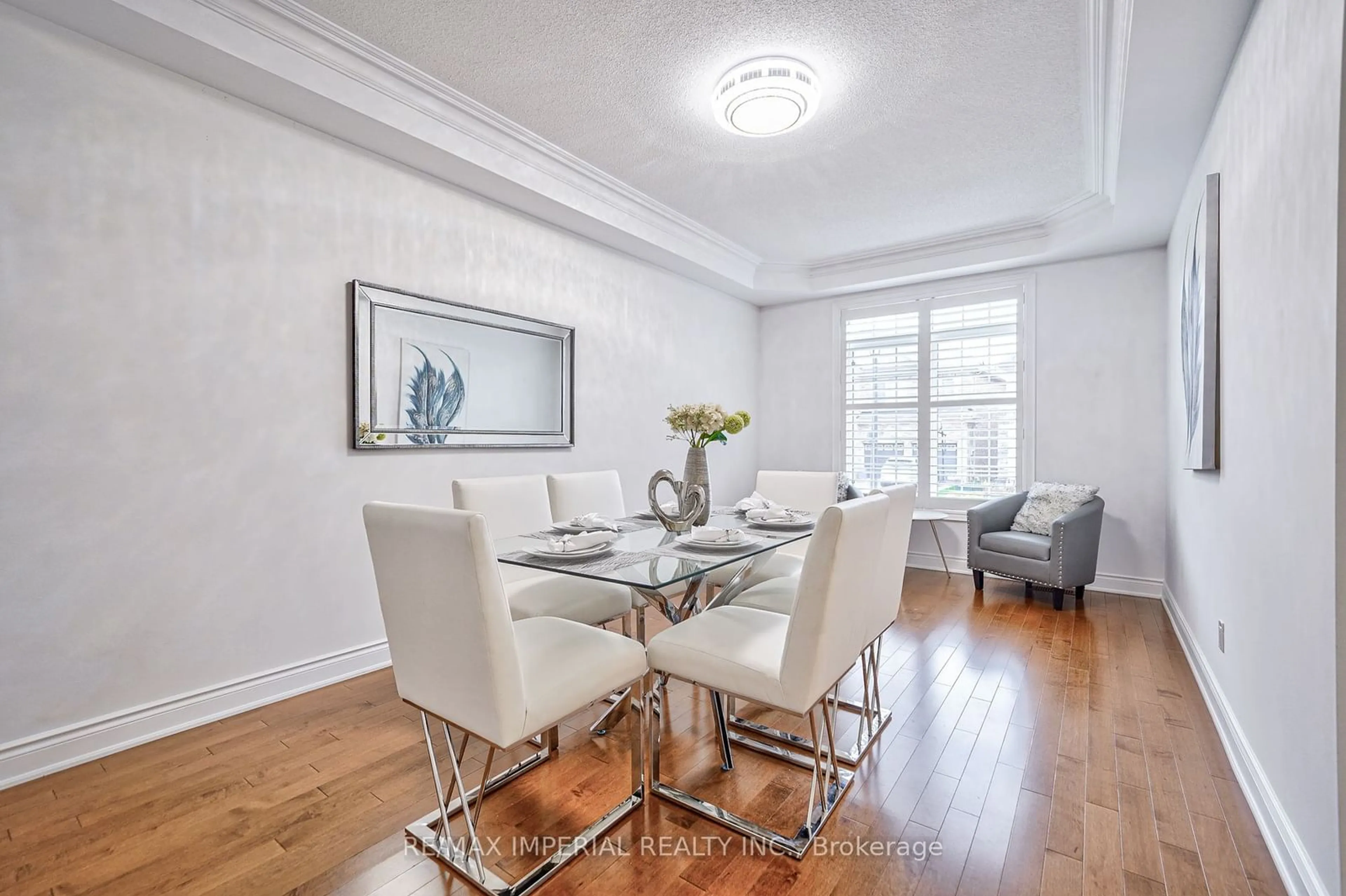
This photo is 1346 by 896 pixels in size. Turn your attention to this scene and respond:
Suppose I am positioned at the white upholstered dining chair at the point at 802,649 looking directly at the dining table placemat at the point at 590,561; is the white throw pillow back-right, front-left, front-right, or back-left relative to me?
back-right

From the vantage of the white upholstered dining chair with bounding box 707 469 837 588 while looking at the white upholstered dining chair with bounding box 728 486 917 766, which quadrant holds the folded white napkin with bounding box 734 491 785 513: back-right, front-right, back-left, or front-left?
front-right

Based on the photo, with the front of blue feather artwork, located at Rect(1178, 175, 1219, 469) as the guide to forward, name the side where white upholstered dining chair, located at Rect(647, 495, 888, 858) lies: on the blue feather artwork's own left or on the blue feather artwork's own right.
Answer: on the blue feather artwork's own left

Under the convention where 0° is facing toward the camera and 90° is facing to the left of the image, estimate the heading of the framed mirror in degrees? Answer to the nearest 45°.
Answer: approximately 315°

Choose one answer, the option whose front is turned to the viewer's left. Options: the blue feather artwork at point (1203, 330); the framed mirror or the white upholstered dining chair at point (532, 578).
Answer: the blue feather artwork

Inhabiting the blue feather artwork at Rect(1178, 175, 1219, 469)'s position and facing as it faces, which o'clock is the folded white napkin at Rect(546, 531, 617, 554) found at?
The folded white napkin is roughly at 10 o'clock from the blue feather artwork.

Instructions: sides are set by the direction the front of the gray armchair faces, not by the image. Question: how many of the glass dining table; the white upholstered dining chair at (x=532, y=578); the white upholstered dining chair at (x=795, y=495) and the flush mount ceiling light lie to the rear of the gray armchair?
0

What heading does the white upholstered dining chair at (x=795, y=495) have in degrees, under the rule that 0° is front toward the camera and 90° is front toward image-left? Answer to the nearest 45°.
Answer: approximately 45°

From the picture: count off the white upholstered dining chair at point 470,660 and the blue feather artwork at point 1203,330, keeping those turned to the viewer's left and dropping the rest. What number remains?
1

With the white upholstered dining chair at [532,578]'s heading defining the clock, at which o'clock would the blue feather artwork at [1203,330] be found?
The blue feather artwork is roughly at 11 o'clock from the white upholstered dining chair.

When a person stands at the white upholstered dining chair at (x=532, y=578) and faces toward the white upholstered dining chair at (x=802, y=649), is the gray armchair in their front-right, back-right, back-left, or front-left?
front-left

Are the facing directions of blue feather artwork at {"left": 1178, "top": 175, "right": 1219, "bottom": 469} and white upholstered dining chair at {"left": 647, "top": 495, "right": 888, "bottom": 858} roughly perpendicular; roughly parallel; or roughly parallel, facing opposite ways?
roughly parallel

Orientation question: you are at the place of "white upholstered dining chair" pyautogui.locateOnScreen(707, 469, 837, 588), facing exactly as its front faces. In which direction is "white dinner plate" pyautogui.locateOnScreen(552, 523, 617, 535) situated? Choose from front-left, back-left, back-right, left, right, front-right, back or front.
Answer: front

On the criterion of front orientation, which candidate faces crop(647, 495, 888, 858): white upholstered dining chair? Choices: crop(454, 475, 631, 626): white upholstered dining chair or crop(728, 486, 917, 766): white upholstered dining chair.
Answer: crop(454, 475, 631, 626): white upholstered dining chair

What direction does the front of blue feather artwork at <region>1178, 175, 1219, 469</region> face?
to the viewer's left

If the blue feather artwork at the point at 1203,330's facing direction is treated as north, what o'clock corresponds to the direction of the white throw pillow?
The white throw pillow is roughly at 2 o'clock from the blue feather artwork.

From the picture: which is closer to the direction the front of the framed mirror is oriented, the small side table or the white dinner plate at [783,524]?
the white dinner plate

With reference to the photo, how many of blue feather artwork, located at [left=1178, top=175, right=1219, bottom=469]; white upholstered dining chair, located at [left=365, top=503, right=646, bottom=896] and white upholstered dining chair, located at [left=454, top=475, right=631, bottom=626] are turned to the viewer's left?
1

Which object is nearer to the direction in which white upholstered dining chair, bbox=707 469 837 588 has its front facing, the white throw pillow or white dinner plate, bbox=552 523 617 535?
the white dinner plate

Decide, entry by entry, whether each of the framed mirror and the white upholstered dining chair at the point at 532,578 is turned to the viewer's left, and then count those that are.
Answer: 0
